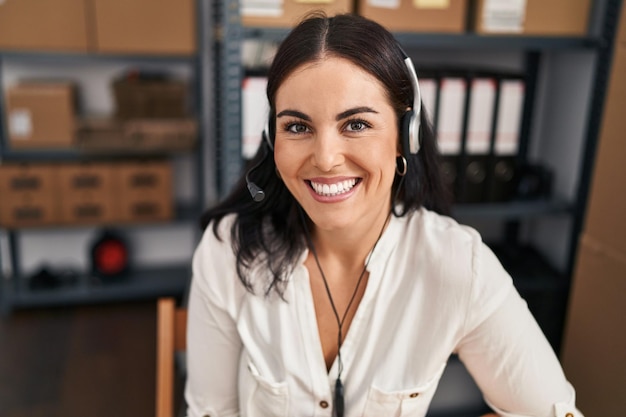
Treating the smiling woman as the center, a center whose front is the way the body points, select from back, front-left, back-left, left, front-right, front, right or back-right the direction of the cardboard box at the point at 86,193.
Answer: back-right

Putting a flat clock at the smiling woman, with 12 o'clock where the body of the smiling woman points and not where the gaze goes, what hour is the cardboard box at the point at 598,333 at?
The cardboard box is roughly at 8 o'clock from the smiling woman.

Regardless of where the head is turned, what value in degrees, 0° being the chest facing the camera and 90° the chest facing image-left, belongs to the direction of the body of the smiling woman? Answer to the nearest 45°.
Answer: approximately 0°

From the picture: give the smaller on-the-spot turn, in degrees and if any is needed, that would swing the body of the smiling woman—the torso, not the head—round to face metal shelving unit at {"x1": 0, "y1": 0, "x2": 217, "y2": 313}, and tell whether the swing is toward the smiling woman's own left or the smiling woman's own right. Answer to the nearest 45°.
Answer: approximately 135° to the smiling woman's own right

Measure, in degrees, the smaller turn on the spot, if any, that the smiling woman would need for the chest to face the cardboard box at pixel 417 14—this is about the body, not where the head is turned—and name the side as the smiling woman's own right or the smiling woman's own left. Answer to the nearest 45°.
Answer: approximately 180°

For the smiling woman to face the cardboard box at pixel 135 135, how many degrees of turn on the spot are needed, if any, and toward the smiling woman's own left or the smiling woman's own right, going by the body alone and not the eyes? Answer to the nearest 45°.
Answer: approximately 135° to the smiling woman's own right

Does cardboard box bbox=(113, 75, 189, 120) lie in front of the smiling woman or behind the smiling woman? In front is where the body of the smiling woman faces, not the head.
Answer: behind

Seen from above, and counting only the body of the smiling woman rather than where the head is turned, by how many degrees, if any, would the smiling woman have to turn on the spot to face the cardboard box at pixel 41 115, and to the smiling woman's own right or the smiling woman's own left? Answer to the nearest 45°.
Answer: approximately 135° to the smiling woman's own right

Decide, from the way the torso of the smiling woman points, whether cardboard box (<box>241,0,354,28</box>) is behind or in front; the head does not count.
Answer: behind
